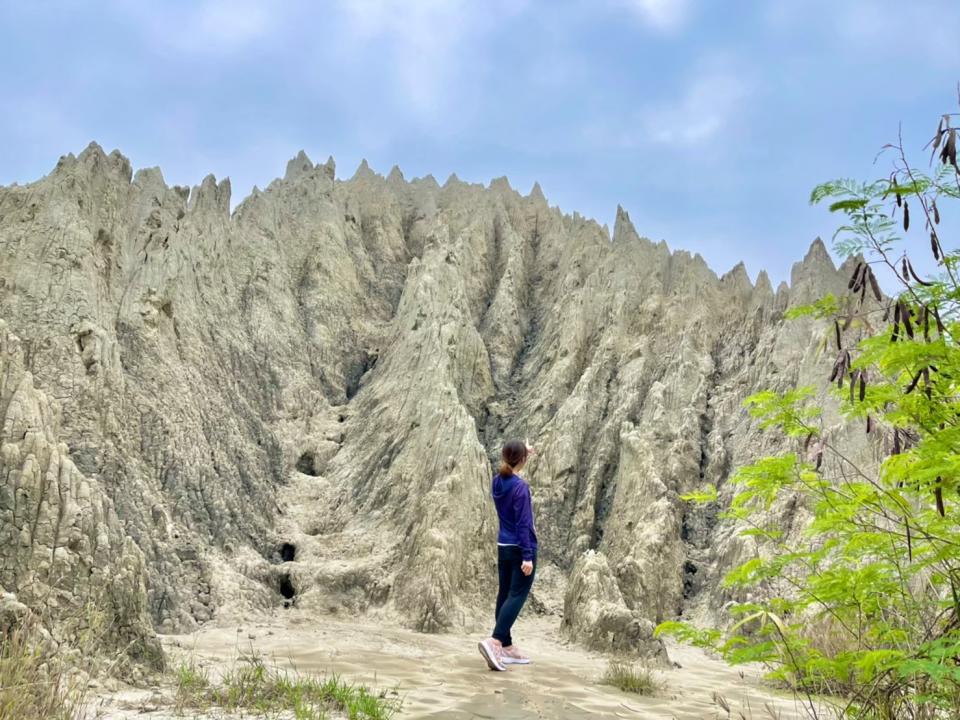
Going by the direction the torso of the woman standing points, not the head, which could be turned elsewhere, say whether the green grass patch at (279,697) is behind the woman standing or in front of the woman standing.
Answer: behind

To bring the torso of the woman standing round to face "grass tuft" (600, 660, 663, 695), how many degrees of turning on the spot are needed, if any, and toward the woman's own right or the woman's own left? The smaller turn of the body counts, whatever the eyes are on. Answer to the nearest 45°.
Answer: approximately 45° to the woman's own right

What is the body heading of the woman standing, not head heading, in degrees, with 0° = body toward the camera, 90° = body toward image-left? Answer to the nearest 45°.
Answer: approximately 225°

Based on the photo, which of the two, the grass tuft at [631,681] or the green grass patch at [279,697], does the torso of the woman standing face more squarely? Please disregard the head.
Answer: the grass tuft

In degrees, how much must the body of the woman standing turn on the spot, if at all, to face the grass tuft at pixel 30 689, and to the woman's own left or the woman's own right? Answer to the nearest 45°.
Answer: approximately 180°

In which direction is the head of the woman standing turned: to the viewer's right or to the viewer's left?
to the viewer's right

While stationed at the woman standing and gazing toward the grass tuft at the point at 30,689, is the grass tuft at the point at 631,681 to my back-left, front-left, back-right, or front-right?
back-left

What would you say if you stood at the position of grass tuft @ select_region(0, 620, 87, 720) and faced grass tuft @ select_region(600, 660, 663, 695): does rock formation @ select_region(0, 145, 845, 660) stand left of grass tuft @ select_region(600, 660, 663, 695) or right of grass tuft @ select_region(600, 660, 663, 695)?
left
